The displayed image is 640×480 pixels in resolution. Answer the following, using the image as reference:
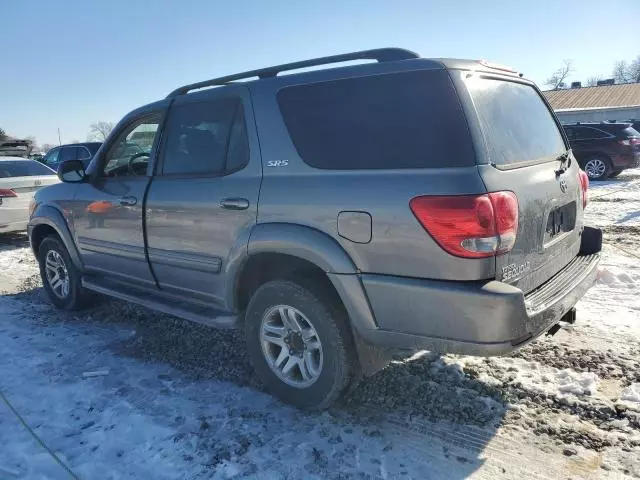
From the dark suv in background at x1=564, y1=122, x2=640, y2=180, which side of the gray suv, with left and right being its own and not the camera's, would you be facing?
right

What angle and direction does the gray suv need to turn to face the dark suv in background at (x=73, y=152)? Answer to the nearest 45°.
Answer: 0° — it already faces it

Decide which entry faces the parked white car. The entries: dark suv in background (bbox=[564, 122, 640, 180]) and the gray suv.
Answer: the gray suv

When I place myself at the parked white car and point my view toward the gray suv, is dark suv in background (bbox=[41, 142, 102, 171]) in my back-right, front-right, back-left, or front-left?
back-left

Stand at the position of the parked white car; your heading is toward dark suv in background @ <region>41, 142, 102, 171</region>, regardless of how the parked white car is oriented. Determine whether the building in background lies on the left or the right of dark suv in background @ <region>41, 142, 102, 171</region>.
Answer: right

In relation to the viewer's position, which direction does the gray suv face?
facing away from the viewer and to the left of the viewer

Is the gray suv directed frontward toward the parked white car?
yes
